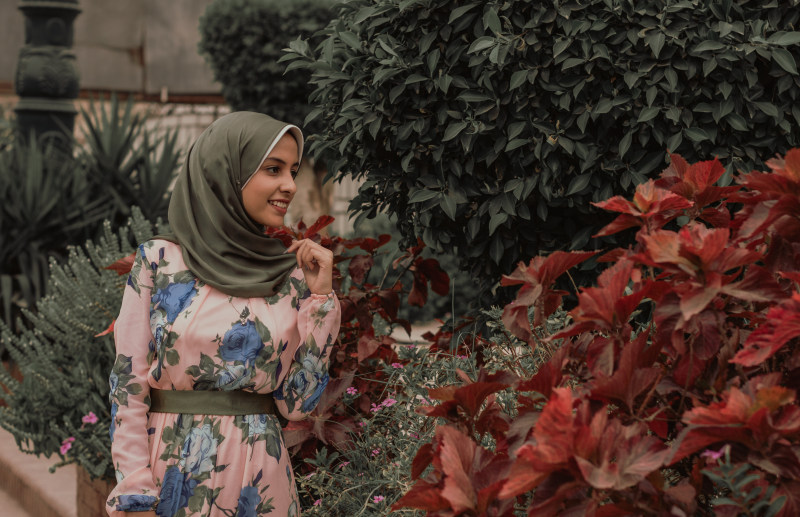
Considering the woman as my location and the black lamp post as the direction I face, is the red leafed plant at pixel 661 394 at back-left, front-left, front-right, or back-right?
back-right

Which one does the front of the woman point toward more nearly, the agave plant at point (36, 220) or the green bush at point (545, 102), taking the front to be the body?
the green bush

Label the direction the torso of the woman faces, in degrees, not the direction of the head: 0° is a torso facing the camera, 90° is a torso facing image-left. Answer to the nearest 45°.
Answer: approximately 315°

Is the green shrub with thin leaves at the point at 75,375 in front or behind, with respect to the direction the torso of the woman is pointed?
behind

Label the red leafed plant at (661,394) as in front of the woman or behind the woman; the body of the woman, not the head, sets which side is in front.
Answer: in front

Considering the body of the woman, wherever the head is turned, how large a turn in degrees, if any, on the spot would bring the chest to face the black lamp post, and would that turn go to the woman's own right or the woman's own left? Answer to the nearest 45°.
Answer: approximately 135° to the woman's own left
